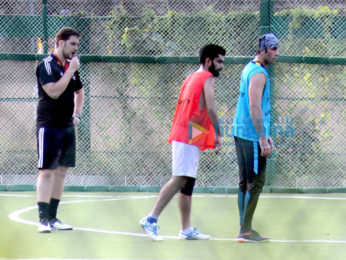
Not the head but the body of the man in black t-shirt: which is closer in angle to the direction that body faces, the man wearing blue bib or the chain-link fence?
the man wearing blue bib

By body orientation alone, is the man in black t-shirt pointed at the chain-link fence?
no

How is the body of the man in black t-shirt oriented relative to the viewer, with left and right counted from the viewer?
facing the viewer and to the right of the viewer

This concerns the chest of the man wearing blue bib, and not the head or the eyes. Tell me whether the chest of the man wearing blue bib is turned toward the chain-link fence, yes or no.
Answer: no

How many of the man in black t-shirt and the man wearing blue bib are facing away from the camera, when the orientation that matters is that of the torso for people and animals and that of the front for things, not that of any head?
0

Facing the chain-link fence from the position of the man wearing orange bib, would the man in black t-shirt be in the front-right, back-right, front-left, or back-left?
front-left
